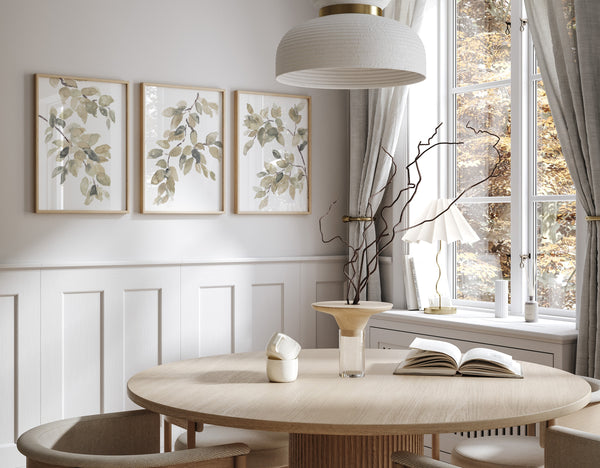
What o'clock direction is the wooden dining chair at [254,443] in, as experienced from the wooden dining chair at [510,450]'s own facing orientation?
the wooden dining chair at [254,443] is roughly at 12 o'clock from the wooden dining chair at [510,450].

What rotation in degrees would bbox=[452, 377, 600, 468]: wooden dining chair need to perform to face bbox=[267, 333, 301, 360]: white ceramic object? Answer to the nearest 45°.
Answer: approximately 45° to its left

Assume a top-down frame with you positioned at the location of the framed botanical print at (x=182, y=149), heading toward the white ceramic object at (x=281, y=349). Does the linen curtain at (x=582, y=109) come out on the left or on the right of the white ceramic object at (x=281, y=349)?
left

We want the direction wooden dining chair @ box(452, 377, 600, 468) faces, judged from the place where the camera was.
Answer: facing to the left of the viewer

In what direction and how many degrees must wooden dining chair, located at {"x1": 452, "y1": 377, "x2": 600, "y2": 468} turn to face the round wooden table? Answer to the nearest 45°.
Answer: approximately 45° to its left

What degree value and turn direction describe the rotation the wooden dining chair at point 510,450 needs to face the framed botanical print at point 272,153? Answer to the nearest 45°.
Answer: approximately 45° to its right
